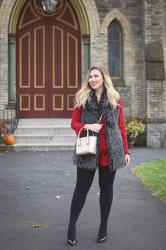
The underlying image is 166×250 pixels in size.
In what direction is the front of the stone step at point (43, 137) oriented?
toward the camera

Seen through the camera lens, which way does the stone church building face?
facing the viewer

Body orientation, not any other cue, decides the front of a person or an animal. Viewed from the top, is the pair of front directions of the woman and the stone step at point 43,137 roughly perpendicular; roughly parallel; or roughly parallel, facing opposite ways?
roughly parallel

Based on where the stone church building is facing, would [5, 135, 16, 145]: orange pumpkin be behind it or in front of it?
in front

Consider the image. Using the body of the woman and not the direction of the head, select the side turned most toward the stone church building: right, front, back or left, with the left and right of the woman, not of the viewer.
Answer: back

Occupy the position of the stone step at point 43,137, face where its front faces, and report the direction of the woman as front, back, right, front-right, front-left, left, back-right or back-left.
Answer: front

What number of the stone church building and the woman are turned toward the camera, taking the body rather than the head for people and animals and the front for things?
2

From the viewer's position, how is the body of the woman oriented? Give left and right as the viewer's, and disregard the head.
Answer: facing the viewer

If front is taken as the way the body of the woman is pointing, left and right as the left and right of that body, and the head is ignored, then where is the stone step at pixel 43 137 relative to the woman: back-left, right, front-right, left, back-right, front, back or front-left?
back

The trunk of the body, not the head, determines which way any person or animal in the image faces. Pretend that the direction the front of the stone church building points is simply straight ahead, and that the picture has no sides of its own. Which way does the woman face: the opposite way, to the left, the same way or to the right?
the same way

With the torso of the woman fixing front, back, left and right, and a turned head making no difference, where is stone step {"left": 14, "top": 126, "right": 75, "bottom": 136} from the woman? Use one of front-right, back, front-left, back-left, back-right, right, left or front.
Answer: back

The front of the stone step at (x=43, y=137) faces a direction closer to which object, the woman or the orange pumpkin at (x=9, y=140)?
the woman

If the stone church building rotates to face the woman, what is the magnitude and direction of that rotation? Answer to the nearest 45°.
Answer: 0° — it already faces them

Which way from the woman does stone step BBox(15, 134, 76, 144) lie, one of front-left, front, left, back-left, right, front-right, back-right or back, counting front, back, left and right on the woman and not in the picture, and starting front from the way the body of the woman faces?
back
